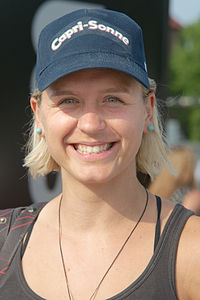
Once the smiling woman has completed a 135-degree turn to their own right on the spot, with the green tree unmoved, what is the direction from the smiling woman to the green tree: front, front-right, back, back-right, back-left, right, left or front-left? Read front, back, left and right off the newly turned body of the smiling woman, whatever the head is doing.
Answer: front-right

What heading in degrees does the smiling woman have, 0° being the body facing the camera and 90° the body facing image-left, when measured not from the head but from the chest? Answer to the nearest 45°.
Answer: approximately 0°
